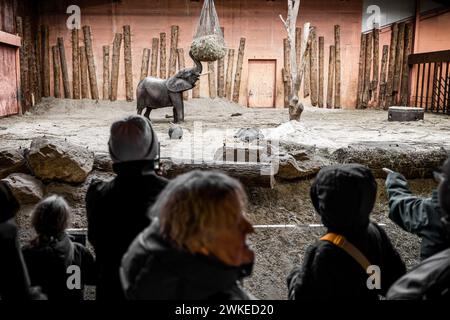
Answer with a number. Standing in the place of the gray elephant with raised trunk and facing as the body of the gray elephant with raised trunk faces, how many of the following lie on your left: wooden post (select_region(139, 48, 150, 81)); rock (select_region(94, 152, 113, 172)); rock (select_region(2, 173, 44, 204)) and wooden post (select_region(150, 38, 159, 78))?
2

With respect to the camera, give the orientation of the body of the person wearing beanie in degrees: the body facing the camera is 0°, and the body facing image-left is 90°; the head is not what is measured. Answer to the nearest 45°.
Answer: approximately 180°

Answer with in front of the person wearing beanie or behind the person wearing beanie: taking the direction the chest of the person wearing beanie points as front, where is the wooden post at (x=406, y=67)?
in front

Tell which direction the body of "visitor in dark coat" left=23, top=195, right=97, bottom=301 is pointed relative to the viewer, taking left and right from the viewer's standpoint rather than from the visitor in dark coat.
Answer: facing away from the viewer

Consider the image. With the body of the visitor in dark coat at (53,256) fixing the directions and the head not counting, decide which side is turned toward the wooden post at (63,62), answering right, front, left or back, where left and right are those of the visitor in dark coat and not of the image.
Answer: front

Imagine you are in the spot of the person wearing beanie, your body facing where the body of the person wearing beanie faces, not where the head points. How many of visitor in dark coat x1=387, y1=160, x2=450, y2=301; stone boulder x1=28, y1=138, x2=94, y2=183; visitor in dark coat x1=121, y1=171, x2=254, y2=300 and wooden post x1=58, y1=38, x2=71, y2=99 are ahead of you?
2

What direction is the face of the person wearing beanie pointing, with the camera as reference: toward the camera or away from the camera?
away from the camera

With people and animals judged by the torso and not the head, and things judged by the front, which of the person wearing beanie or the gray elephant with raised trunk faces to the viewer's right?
the gray elephant with raised trunk

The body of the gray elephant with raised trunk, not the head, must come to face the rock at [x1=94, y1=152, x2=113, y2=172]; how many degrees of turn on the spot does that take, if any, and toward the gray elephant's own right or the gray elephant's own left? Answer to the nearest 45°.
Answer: approximately 90° to the gray elephant's own right

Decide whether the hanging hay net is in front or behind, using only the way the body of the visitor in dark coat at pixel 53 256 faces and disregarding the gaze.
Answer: in front

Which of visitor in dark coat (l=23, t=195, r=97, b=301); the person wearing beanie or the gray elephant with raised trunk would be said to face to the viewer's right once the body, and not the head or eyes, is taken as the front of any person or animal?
the gray elephant with raised trunk

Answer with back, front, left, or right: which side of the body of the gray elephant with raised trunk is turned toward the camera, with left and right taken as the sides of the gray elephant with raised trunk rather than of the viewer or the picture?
right

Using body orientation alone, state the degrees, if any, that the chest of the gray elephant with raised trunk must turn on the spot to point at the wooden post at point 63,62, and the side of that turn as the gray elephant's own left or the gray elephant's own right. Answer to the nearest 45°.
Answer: approximately 135° to the gray elephant's own left
